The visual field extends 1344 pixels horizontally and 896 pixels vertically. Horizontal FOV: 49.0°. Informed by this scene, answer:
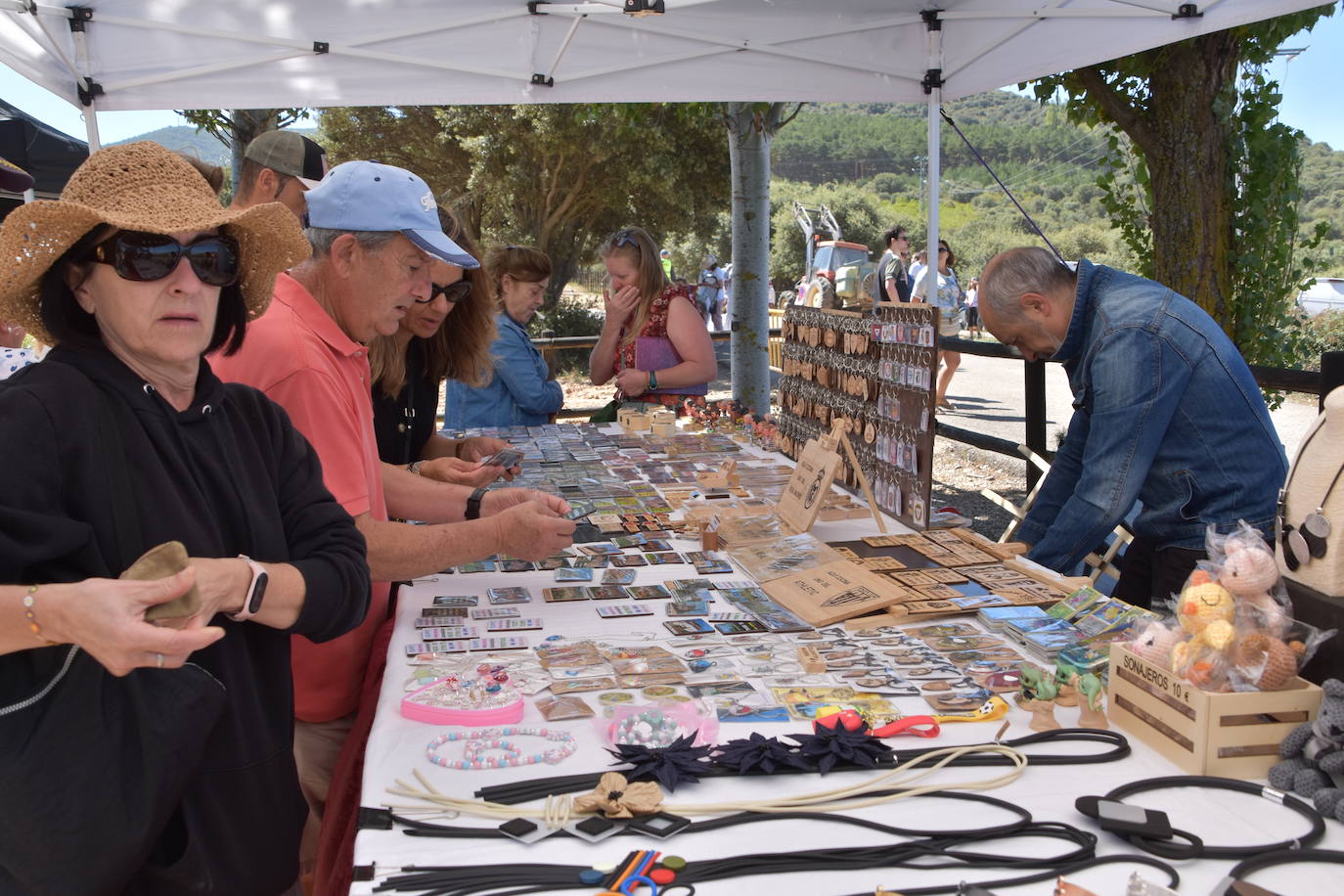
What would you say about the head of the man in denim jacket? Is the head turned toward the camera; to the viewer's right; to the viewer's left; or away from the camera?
to the viewer's left

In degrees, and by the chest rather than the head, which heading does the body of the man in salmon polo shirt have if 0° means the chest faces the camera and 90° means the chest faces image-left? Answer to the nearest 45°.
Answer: approximately 270°

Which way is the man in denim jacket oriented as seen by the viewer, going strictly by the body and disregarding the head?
to the viewer's left

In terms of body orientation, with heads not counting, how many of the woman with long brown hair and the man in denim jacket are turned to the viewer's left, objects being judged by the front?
1

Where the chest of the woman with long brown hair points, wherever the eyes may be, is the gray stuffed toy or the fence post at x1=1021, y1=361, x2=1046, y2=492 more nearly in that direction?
the gray stuffed toy

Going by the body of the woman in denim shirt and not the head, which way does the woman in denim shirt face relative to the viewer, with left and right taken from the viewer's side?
facing to the right of the viewer

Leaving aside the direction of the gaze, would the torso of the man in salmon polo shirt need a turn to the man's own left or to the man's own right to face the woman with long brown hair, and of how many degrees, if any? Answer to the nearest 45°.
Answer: approximately 90° to the man's own left

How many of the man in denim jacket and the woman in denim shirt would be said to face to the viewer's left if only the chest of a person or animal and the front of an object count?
1
